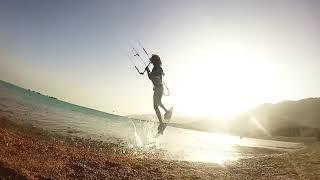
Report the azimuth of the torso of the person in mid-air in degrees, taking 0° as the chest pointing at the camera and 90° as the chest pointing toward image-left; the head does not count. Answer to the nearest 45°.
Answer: approximately 90°
